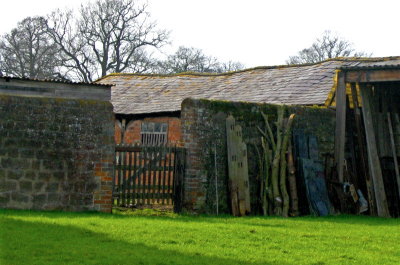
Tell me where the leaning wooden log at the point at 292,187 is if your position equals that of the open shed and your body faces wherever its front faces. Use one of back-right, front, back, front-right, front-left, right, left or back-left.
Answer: front-right

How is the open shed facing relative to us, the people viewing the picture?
facing the viewer

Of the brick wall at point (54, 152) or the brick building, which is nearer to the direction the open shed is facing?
the brick wall

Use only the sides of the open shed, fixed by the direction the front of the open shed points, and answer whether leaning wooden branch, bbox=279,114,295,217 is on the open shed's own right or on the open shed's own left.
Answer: on the open shed's own right

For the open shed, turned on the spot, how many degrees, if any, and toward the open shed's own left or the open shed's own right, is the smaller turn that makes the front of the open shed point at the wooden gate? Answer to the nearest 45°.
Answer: approximately 45° to the open shed's own right

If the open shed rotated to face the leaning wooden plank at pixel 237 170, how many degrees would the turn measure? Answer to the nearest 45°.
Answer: approximately 45° to its right

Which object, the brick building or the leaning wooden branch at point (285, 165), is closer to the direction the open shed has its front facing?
the leaning wooden branch

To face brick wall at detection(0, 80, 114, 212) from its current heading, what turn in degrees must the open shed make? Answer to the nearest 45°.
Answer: approximately 45° to its right
